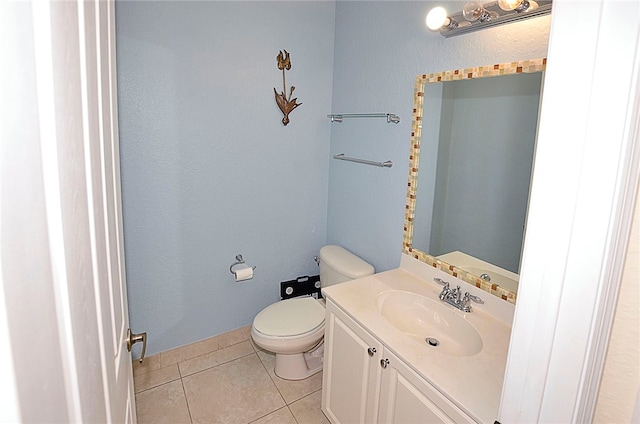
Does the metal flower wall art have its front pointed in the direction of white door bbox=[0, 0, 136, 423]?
yes

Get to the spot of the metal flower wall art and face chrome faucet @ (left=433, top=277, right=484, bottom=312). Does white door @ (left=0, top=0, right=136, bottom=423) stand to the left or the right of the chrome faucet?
right

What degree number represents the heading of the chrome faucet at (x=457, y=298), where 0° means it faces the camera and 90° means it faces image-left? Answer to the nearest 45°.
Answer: approximately 45°
